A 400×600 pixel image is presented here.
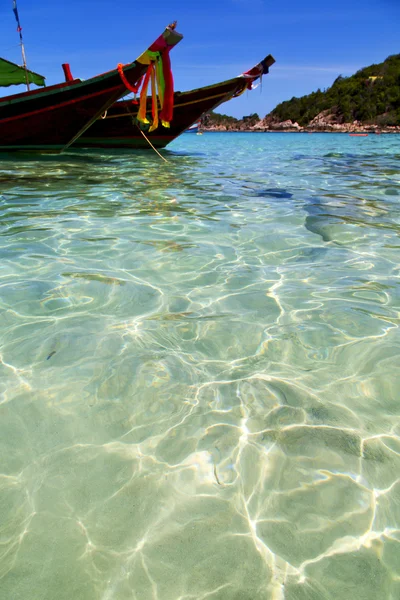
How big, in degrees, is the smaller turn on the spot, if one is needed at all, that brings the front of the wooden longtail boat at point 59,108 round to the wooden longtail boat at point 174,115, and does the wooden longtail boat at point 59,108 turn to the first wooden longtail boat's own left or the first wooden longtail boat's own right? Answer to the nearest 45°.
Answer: approximately 45° to the first wooden longtail boat's own left

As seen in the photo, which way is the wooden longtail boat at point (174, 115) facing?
to the viewer's right

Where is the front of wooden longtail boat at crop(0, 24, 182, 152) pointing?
to the viewer's right

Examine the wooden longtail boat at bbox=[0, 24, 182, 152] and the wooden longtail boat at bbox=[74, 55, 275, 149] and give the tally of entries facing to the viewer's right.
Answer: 2
